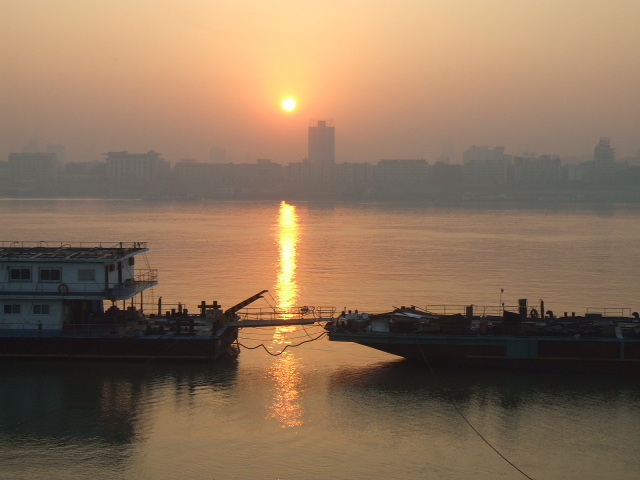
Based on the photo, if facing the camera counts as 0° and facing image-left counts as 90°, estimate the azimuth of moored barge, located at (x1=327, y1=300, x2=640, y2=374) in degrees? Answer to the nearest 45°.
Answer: approximately 90°

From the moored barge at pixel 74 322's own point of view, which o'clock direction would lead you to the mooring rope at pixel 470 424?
The mooring rope is roughly at 1 o'clock from the moored barge.

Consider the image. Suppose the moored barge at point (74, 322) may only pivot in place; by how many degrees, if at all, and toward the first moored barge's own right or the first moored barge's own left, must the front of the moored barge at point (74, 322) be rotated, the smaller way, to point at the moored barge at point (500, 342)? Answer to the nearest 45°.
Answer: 0° — it already faces it

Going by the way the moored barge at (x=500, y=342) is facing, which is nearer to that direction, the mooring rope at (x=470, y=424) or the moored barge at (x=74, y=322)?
the moored barge

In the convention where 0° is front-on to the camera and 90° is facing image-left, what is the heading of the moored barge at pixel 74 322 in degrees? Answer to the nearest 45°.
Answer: approximately 270°

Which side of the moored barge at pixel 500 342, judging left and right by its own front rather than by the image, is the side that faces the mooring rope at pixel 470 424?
left

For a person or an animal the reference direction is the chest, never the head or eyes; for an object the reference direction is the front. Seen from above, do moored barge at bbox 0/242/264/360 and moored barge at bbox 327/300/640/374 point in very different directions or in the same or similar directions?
very different directions

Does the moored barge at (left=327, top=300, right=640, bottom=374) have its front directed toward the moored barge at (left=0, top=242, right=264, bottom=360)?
yes

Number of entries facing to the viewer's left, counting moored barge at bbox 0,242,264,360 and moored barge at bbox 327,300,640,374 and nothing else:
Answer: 1
